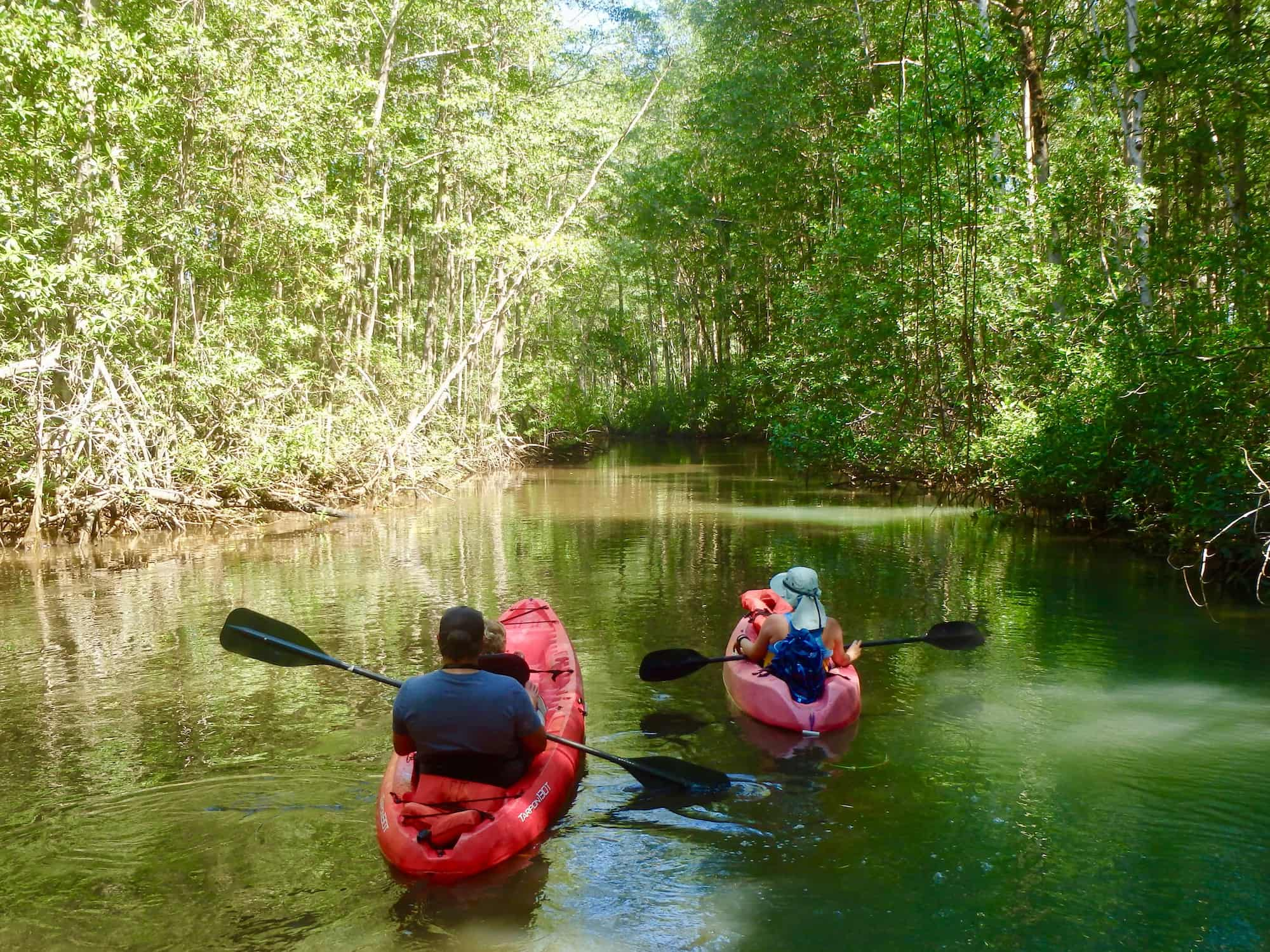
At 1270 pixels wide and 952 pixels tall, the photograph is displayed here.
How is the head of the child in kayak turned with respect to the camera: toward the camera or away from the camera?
away from the camera

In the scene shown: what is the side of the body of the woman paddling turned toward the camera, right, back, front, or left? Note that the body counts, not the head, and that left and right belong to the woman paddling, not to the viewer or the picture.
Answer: back

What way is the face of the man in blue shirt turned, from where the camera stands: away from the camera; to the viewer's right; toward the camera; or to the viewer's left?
away from the camera

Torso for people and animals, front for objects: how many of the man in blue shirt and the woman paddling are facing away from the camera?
2

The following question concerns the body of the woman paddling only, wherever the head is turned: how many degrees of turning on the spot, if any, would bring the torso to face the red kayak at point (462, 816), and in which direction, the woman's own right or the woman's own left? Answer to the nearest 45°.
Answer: approximately 135° to the woman's own left

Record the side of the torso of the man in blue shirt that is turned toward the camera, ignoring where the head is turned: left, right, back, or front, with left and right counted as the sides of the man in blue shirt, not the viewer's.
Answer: back

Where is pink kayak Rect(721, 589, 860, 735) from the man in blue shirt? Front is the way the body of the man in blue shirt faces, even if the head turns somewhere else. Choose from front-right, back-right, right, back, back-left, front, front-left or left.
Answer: front-right

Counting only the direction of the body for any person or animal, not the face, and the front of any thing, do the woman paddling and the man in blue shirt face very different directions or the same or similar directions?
same or similar directions
